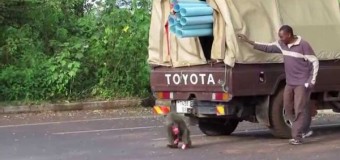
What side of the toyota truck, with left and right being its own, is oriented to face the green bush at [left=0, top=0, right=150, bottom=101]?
left

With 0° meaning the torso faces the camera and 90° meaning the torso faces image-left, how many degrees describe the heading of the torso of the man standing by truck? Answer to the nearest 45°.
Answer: approximately 45°

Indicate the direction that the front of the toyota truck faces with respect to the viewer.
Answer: facing away from the viewer and to the right of the viewer

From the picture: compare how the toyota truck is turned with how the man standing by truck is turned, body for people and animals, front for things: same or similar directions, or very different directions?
very different directions

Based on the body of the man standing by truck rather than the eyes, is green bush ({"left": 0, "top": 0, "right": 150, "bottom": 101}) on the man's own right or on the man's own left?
on the man's own right
